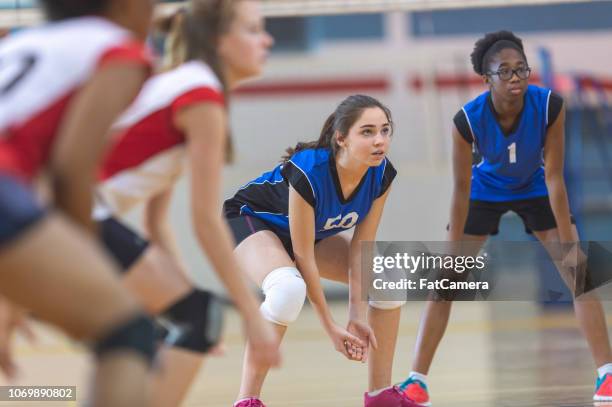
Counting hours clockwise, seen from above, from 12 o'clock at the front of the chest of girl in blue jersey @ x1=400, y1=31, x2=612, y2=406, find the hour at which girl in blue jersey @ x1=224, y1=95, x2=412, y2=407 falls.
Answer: girl in blue jersey @ x1=224, y1=95, x2=412, y2=407 is roughly at 2 o'clock from girl in blue jersey @ x1=400, y1=31, x2=612, y2=406.

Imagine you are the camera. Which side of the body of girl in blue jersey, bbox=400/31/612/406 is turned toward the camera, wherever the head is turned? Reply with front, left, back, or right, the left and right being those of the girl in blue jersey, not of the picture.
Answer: front

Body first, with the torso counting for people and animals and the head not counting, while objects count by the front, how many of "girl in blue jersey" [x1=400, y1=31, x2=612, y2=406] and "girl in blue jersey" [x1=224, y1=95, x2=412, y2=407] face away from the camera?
0

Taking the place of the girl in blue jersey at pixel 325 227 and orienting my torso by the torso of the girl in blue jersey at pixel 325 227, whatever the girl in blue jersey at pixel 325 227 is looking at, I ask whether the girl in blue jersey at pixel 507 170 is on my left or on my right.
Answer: on my left

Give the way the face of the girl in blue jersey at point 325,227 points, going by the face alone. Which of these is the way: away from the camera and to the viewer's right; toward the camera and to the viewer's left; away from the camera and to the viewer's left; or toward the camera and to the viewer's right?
toward the camera and to the viewer's right

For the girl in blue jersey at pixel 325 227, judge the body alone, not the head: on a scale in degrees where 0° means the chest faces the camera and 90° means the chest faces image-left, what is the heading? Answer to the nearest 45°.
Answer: approximately 315°
